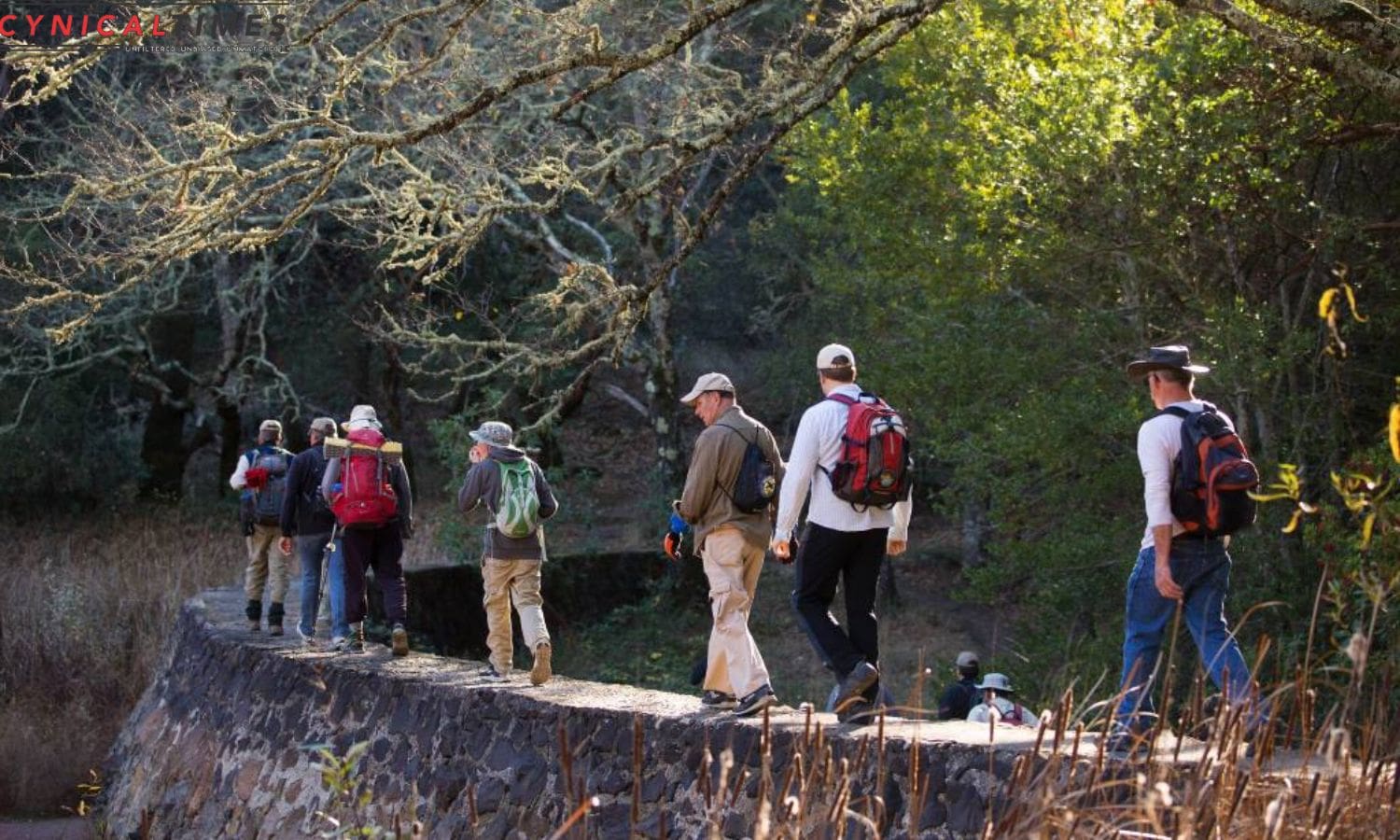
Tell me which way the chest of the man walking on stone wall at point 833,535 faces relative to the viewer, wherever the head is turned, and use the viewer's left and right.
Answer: facing away from the viewer and to the left of the viewer

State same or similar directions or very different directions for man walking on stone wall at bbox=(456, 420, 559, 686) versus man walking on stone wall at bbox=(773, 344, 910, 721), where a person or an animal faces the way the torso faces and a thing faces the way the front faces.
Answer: same or similar directions

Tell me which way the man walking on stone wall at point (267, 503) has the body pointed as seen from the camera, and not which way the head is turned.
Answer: away from the camera

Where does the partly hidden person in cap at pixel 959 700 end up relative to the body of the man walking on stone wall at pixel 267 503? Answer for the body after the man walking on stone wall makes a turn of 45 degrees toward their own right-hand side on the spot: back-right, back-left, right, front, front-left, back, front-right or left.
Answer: right

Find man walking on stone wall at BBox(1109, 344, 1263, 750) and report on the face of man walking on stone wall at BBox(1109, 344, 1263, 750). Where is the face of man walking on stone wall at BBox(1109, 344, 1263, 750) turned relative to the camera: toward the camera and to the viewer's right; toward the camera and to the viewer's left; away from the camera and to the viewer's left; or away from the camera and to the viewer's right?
away from the camera and to the viewer's left

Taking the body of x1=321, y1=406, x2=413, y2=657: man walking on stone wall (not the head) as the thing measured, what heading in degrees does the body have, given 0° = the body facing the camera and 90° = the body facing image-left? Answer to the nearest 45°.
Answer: approximately 180°

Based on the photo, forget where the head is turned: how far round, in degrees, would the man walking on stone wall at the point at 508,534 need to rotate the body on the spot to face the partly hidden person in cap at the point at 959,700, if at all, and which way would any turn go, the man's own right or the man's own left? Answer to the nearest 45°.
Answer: approximately 135° to the man's own right

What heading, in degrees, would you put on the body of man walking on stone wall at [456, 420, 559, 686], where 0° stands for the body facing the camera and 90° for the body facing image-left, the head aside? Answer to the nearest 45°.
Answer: approximately 135°

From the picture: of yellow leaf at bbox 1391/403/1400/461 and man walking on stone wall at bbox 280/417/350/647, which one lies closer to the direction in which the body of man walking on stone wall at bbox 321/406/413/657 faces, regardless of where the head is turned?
the man walking on stone wall

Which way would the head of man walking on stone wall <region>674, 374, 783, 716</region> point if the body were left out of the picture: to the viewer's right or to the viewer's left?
to the viewer's left

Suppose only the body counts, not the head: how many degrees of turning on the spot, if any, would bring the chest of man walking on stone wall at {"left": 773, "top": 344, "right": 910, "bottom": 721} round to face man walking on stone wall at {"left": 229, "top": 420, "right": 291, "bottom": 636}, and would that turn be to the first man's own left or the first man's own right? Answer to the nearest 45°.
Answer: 0° — they already face them

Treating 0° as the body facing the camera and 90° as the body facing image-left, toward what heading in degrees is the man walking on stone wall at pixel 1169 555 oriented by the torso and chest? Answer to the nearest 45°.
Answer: approximately 135°

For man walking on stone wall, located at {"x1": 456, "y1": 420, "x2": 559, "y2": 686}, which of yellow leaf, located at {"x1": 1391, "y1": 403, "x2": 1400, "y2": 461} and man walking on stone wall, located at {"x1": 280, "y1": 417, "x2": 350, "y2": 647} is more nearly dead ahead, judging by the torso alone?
the man walking on stone wall

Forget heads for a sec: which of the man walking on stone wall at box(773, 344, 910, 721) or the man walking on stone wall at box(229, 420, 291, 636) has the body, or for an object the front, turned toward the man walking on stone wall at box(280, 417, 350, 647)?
the man walking on stone wall at box(773, 344, 910, 721)

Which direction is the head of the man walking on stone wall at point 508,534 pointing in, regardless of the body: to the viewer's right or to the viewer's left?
to the viewer's left
